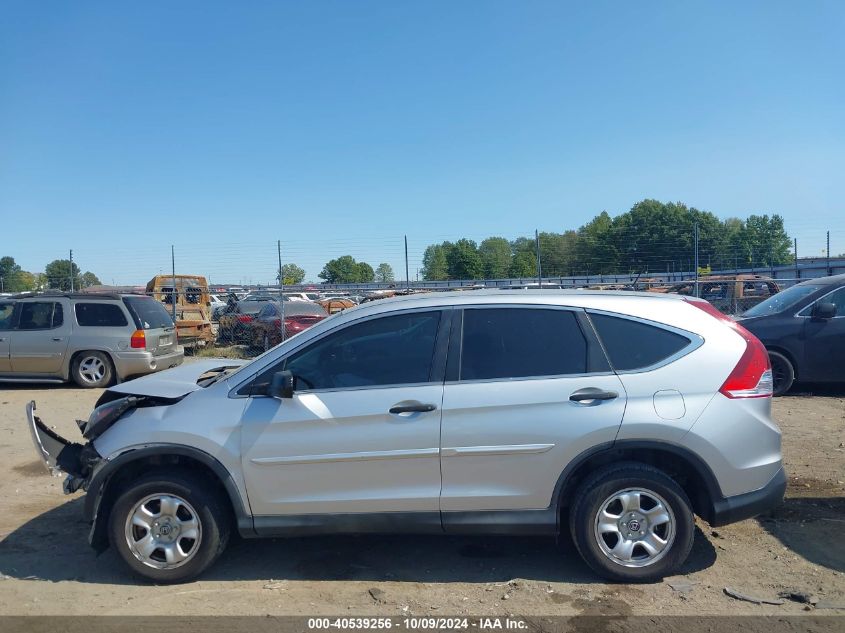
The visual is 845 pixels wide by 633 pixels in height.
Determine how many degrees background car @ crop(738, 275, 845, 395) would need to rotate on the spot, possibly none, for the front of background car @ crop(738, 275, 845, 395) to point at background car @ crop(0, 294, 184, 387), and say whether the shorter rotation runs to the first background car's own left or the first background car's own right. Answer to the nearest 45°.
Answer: approximately 45° to the first background car's own right

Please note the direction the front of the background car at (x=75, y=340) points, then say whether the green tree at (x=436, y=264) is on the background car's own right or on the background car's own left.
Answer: on the background car's own right

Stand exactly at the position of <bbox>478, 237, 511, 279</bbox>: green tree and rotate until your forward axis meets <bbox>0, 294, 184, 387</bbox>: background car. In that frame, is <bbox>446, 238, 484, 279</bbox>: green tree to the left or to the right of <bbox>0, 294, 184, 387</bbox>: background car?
right

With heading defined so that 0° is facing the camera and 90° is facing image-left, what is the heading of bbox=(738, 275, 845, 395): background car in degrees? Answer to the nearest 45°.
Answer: approximately 45°

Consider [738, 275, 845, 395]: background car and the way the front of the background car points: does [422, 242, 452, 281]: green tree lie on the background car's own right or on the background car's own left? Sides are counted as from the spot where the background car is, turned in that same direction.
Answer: on the background car's own right

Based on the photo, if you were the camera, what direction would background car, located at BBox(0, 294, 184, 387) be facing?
facing away from the viewer and to the left of the viewer

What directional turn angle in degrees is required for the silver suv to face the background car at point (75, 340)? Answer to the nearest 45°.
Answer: approximately 45° to its right

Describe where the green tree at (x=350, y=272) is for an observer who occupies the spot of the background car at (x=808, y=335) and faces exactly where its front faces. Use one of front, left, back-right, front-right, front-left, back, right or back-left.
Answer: right

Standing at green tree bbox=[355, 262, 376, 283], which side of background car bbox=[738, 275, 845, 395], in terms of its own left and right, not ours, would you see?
right

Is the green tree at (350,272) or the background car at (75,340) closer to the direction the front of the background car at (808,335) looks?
the background car

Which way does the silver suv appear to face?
to the viewer's left

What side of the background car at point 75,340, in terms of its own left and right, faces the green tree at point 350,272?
right

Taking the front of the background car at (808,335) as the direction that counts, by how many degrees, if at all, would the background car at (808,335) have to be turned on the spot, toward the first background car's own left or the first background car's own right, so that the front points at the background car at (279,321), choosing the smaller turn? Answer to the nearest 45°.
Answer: approximately 45° to the first background car's own right

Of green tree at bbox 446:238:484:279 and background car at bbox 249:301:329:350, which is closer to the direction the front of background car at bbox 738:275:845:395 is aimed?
the background car
